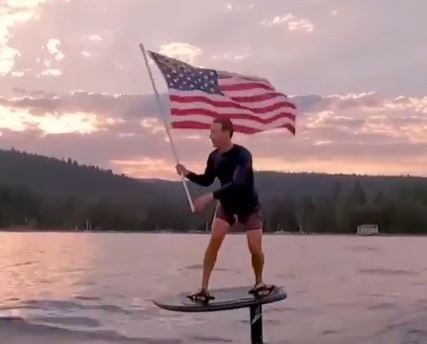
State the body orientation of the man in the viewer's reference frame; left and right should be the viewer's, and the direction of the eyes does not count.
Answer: facing the viewer and to the left of the viewer
